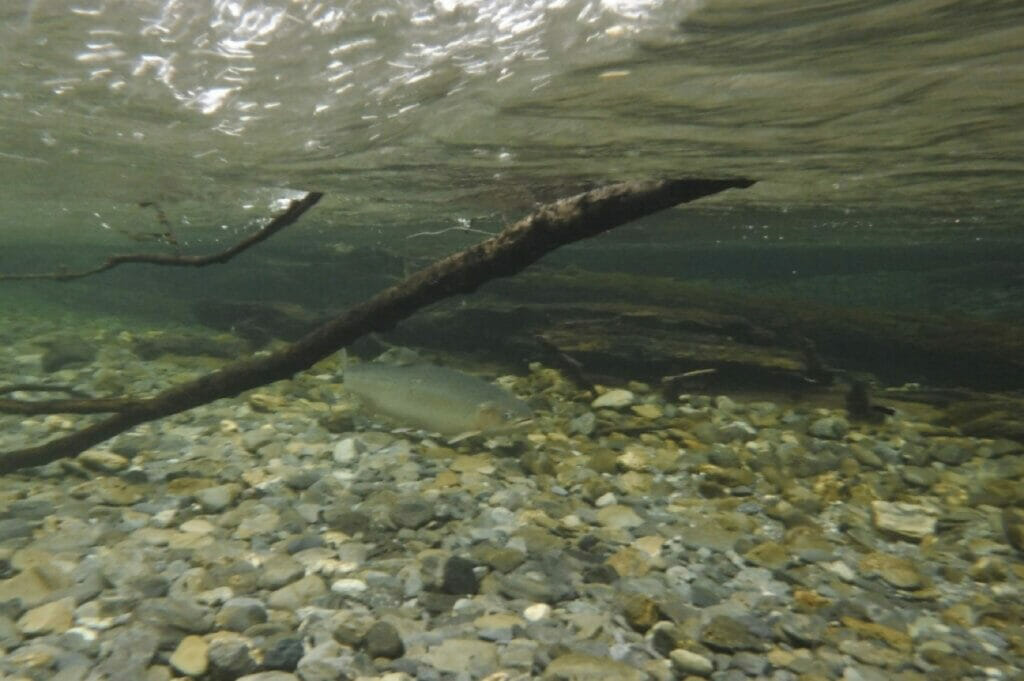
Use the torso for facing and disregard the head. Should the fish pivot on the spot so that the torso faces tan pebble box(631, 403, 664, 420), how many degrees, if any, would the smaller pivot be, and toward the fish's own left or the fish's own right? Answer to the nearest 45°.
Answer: approximately 45° to the fish's own left

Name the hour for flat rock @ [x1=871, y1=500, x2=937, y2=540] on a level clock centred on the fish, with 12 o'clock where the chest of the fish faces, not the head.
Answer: The flat rock is roughly at 1 o'clock from the fish.

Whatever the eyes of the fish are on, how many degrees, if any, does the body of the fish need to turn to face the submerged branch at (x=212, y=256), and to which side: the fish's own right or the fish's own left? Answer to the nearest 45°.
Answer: approximately 180°

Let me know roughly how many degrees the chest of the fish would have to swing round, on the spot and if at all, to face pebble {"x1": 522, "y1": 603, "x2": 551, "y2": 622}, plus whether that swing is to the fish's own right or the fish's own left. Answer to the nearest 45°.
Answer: approximately 90° to the fish's own right

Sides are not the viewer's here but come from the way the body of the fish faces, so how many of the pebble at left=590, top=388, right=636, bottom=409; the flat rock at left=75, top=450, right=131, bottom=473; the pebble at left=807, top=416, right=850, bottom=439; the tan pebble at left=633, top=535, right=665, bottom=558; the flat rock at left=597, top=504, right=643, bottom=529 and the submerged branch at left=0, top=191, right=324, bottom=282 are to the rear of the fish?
2

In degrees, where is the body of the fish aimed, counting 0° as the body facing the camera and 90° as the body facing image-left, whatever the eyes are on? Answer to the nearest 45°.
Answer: approximately 270°

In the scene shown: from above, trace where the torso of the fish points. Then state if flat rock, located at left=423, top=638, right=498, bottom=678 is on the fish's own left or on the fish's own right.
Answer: on the fish's own right

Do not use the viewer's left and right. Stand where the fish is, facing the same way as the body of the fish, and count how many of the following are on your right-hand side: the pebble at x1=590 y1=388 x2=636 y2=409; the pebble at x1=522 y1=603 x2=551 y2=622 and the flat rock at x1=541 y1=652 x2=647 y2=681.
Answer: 2

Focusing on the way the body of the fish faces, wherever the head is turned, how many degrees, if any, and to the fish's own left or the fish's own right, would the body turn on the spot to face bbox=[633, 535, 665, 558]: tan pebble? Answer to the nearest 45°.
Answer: approximately 45° to the fish's own right

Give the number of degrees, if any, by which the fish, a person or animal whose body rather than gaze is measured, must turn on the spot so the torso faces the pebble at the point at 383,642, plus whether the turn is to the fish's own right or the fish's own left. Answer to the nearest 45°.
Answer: approximately 90° to the fish's own right

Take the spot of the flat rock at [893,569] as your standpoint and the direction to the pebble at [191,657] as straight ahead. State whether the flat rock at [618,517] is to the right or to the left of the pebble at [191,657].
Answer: right

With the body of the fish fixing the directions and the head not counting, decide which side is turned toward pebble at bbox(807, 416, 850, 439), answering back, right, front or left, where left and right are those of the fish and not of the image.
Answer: front

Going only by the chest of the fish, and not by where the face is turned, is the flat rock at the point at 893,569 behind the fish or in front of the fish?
in front
